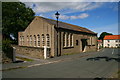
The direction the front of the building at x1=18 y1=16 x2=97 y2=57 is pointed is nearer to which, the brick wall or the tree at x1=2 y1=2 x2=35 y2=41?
the brick wall

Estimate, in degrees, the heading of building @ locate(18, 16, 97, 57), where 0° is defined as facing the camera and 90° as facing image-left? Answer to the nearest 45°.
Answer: approximately 315°

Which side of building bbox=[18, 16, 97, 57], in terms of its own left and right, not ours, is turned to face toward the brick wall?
right

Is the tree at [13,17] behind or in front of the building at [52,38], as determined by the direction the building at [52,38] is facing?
behind
